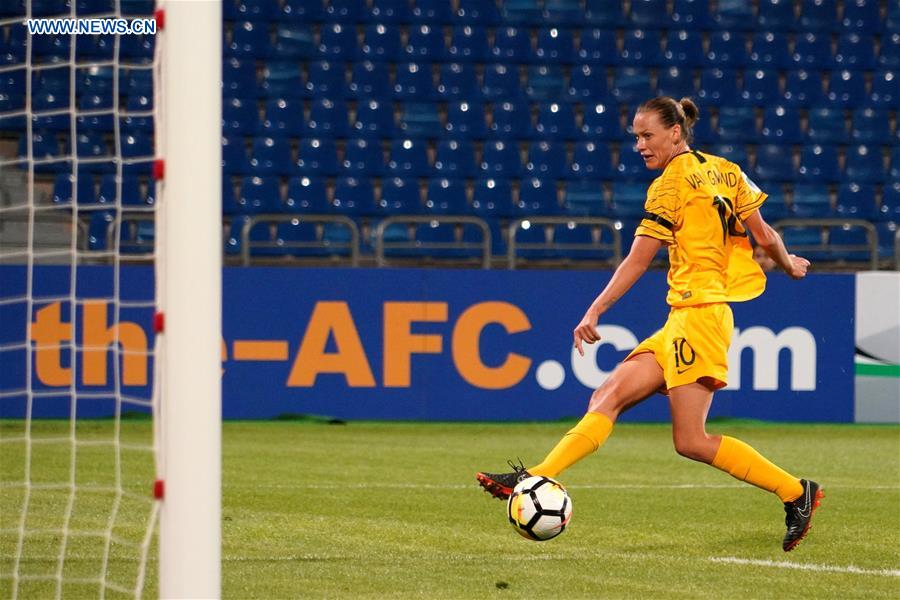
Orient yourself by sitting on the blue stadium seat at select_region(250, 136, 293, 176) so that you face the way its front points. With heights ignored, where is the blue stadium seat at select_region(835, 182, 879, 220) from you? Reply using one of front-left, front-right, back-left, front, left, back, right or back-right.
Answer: left

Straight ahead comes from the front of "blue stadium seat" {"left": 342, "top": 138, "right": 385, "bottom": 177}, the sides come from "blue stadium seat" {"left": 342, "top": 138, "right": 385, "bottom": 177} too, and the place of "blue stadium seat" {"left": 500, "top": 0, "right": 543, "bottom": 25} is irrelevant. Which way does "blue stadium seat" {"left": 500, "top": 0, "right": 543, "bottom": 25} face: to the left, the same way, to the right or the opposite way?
the same way

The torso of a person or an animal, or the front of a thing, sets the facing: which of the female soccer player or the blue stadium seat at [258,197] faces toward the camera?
the blue stadium seat

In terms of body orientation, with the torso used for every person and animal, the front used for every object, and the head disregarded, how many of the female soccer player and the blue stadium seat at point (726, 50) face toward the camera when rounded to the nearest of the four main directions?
1

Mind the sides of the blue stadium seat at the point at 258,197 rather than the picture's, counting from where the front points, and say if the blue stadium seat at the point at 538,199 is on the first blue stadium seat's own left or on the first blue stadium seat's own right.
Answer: on the first blue stadium seat's own left

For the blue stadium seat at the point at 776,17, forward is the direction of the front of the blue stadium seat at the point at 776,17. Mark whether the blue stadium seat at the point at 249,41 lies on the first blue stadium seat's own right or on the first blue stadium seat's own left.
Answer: on the first blue stadium seat's own right

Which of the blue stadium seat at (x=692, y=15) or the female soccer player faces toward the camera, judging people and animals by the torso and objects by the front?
the blue stadium seat

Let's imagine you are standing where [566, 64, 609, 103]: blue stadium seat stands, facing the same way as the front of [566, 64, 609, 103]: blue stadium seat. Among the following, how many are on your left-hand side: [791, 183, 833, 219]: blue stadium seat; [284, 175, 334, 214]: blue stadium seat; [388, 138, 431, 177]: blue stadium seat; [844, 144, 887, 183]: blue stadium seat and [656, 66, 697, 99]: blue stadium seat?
3

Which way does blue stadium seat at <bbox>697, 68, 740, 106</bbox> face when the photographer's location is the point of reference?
facing the viewer

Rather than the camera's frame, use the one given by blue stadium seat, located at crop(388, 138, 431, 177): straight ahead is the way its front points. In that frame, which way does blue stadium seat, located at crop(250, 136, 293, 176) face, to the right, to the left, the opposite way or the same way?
the same way

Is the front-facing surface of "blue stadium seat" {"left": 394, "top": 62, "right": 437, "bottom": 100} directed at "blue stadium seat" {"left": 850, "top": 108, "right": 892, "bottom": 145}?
no

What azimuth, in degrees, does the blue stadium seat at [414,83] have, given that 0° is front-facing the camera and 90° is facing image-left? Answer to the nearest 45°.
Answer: approximately 0°

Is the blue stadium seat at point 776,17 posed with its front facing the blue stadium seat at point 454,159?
no

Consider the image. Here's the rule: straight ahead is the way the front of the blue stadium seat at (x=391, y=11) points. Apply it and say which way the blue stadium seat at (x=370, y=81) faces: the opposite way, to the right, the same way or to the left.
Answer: the same way

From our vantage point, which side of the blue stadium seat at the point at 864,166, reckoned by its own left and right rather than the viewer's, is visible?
front

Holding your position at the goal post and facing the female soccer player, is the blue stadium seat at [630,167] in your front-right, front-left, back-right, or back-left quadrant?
front-left

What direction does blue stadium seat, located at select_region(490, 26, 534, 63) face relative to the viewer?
toward the camera

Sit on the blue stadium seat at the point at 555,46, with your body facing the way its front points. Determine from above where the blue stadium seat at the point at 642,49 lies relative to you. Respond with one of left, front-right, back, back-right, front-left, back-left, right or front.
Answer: left

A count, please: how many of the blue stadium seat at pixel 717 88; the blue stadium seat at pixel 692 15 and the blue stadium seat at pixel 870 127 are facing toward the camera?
3
